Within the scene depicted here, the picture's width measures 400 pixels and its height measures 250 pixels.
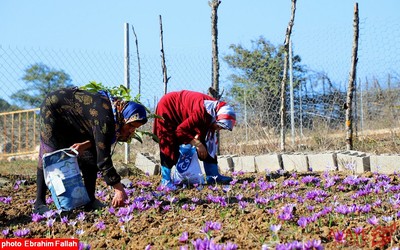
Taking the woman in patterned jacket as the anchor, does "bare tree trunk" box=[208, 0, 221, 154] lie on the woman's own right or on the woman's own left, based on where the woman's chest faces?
on the woman's own left

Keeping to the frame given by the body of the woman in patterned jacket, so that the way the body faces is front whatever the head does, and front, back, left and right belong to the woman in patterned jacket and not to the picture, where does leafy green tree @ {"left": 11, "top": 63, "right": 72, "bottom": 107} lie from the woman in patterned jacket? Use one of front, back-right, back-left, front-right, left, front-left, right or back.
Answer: left

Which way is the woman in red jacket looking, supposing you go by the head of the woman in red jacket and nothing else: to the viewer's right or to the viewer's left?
to the viewer's right

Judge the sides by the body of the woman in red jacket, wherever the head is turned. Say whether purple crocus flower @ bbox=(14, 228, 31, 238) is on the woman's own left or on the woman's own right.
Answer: on the woman's own right

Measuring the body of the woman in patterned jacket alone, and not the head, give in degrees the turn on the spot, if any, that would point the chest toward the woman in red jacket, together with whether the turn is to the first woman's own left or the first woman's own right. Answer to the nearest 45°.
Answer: approximately 45° to the first woman's own left

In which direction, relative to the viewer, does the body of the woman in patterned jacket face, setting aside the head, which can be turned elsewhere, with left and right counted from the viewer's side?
facing to the right of the viewer

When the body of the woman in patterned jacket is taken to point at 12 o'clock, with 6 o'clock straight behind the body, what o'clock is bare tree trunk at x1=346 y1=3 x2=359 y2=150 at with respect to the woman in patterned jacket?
The bare tree trunk is roughly at 11 o'clock from the woman in patterned jacket.

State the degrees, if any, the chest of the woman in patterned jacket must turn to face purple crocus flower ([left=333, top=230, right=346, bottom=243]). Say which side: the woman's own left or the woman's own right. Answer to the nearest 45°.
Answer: approximately 45° to the woman's own right

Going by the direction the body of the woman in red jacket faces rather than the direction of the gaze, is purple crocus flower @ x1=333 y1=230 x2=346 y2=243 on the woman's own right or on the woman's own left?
on the woman's own right

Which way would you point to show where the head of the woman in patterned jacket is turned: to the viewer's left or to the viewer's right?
to the viewer's right

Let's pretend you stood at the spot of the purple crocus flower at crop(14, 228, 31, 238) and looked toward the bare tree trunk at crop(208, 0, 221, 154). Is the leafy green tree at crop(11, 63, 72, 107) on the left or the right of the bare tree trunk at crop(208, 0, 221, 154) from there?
left

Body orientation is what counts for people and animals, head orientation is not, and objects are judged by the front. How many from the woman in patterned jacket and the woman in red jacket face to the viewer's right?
2

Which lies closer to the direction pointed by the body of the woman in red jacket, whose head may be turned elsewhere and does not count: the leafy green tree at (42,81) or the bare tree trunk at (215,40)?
the bare tree trunk

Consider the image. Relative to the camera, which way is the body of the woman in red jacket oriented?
to the viewer's right
